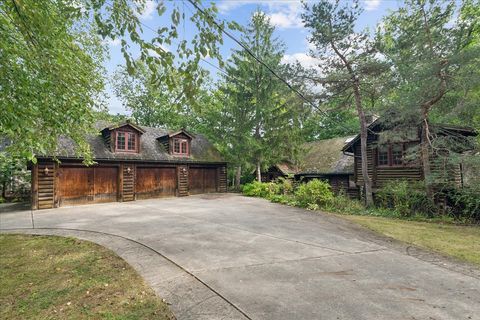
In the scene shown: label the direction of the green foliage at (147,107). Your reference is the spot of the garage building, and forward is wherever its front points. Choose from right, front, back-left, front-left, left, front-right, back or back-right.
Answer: back-left

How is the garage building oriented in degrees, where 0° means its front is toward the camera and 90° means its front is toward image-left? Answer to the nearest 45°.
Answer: approximately 315°

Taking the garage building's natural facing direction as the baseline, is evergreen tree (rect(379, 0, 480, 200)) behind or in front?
in front

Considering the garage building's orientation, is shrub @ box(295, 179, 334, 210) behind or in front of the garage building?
in front
